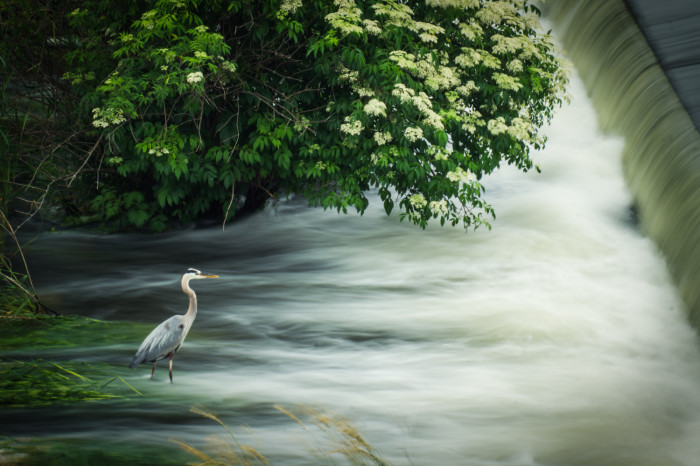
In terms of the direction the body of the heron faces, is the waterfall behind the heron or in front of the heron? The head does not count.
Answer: in front

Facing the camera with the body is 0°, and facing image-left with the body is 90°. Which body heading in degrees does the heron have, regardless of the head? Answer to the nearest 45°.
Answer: approximately 270°
